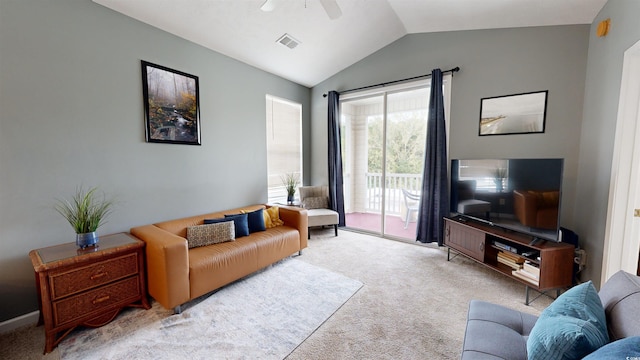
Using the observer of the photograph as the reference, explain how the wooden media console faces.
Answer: facing the viewer and to the left of the viewer

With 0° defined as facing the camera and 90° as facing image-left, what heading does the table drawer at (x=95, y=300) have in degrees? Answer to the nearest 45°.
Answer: approximately 315°

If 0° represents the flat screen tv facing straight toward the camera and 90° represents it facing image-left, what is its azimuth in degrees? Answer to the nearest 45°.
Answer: approximately 45°

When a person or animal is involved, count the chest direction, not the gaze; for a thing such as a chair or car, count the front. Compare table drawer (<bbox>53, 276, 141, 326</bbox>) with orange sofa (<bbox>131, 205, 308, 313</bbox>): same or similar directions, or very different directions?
same or similar directions

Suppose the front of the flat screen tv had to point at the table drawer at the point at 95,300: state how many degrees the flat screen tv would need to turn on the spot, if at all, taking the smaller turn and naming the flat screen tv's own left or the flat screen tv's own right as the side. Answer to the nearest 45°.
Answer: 0° — it already faces it

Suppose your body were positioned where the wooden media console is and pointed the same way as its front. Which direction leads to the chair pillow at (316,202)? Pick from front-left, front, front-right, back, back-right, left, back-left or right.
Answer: front-right

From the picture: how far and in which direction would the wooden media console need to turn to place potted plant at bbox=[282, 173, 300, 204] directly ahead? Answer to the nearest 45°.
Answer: approximately 45° to its right

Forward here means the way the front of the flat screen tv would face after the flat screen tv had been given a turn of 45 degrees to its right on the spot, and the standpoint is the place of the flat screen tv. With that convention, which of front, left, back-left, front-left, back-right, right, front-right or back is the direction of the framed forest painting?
front-left

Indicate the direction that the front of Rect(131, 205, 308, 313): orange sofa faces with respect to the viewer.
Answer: facing the viewer and to the right of the viewer

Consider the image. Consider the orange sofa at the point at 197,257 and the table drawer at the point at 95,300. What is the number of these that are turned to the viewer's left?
0

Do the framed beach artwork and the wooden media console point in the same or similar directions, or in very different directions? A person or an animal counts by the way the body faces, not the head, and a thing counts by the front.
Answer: same or similar directions

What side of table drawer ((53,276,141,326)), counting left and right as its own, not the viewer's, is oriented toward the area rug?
front

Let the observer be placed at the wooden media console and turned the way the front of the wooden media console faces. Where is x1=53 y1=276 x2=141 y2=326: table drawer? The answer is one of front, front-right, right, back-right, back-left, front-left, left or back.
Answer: front

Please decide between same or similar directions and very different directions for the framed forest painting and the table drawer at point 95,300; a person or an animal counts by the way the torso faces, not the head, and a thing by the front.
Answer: same or similar directions

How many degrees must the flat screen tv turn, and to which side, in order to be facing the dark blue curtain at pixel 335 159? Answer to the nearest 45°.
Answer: approximately 45° to its right

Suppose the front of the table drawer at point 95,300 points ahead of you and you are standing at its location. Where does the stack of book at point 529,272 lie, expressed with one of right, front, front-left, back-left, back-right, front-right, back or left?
front

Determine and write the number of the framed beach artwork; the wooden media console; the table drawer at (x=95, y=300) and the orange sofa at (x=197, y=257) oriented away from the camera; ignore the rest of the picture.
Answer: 0
